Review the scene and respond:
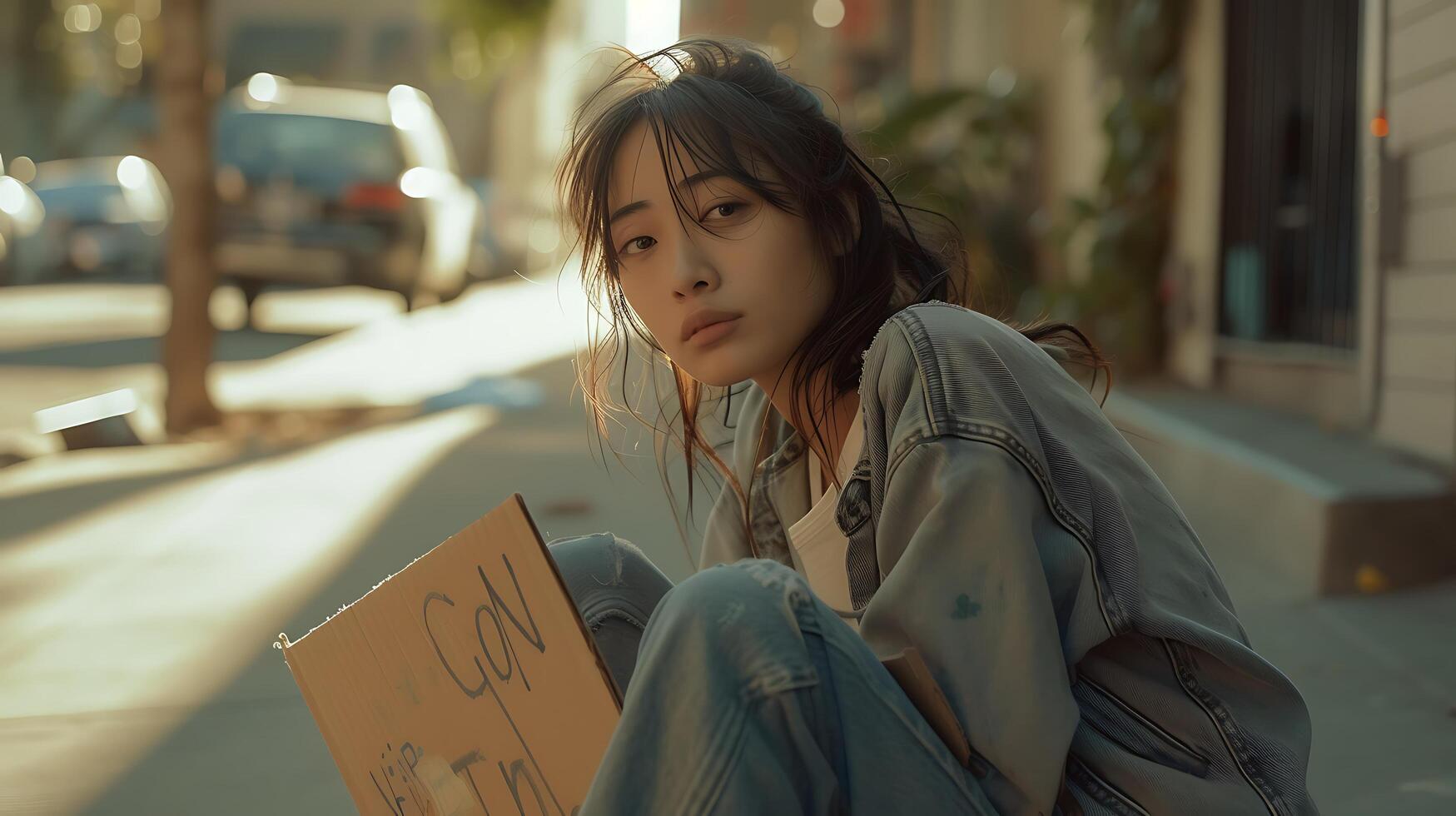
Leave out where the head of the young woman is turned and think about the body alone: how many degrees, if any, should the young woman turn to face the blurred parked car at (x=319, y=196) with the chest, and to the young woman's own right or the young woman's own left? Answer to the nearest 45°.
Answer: approximately 90° to the young woman's own right

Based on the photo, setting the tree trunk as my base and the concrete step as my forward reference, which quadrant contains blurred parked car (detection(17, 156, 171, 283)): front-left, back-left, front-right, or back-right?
back-left

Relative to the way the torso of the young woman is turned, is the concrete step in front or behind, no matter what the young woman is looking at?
behind

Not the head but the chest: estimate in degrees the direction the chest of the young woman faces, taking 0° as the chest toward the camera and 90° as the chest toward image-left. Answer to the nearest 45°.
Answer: approximately 45°

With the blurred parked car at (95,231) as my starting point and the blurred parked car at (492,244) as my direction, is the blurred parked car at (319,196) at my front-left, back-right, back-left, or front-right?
front-right

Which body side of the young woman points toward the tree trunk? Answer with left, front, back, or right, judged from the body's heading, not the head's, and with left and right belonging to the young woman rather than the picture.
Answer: right

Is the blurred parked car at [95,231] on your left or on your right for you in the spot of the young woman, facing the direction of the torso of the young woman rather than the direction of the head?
on your right
